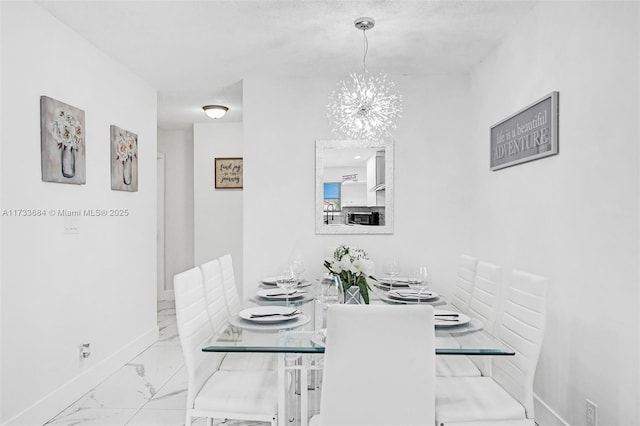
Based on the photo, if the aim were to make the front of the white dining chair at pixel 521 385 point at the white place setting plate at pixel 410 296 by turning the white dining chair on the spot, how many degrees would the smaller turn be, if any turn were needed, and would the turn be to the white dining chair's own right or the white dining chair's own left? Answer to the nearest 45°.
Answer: approximately 45° to the white dining chair's own right

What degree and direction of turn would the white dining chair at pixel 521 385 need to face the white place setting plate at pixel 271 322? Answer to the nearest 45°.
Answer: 0° — it already faces it

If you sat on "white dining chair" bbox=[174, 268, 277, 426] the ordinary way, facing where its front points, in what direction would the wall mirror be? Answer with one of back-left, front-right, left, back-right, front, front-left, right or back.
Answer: front-left

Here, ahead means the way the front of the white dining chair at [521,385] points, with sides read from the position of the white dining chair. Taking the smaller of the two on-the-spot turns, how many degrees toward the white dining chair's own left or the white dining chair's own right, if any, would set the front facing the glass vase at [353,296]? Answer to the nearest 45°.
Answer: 0° — it already faces it

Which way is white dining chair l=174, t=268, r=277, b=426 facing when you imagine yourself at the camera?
facing to the right of the viewer

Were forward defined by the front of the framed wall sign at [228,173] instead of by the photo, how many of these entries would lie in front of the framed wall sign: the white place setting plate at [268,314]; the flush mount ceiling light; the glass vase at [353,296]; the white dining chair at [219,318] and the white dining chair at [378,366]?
5

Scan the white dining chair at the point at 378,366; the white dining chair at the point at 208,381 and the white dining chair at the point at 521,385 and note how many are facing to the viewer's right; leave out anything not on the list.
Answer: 1

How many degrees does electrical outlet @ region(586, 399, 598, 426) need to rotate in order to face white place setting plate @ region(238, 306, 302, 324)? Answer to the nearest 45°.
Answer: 0° — it already faces it

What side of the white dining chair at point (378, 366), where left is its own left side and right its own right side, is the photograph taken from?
back

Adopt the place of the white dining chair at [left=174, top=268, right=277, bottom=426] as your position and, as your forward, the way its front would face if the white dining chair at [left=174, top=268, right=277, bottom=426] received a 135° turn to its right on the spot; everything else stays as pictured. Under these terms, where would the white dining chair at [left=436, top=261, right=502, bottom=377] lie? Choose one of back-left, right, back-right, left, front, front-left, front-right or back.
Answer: back-left

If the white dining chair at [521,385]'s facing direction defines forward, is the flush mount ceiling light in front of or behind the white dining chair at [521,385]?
in front

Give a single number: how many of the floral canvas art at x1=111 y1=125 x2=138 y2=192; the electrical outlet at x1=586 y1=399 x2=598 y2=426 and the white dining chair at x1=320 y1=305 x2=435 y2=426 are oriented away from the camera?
1

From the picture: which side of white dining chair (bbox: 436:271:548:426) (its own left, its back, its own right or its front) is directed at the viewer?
left

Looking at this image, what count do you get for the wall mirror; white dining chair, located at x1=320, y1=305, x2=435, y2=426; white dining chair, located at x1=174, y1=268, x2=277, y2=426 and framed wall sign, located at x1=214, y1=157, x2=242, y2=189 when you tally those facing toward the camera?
2

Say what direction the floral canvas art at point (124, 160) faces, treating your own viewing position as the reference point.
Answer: facing the viewer and to the right of the viewer

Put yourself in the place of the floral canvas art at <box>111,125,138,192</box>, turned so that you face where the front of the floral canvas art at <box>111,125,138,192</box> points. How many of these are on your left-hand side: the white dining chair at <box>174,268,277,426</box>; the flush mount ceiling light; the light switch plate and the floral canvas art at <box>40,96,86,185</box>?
1
